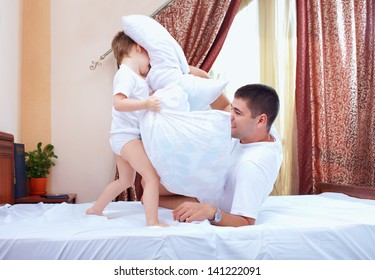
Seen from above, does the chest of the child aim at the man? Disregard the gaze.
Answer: yes

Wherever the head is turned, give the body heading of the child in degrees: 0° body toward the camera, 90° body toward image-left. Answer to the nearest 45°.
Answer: approximately 270°

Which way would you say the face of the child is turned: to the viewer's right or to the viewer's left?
to the viewer's right

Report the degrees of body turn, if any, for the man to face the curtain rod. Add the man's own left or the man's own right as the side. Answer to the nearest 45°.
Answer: approximately 45° to the man's own right

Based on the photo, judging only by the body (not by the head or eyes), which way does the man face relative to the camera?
to the viewer's left

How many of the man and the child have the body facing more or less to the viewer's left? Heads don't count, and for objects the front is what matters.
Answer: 1

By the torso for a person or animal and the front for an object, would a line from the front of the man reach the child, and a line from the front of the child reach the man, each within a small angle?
yes

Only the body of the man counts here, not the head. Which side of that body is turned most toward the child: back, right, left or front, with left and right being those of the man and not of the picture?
front

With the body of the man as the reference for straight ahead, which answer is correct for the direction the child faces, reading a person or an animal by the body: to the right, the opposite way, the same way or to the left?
the opposite way

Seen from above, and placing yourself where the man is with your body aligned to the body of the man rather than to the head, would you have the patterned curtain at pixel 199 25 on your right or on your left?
on your right
